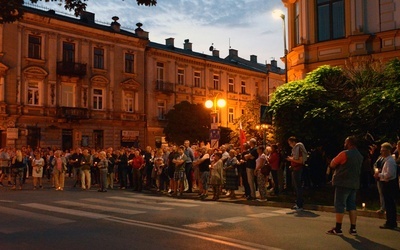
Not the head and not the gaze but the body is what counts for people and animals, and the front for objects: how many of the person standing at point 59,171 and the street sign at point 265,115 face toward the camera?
2

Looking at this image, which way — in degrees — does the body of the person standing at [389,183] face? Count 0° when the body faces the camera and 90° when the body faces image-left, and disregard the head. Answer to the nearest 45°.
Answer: approximately 90°

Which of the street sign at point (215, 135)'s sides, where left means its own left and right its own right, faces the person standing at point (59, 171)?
right

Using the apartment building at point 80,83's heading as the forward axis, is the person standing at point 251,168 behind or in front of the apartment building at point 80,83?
in front

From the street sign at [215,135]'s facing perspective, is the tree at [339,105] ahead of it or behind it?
ahead

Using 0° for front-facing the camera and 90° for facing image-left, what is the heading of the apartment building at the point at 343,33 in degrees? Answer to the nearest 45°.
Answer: approximately 45°

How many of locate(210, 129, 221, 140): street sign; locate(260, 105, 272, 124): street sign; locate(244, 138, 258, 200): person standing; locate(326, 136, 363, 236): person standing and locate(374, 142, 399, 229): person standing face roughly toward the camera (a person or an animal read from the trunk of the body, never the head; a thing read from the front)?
2

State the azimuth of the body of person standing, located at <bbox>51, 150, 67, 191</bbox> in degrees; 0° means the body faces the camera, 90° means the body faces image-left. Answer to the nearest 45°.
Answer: approximately 0°
